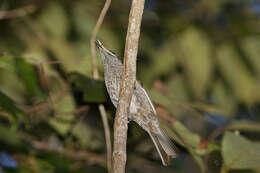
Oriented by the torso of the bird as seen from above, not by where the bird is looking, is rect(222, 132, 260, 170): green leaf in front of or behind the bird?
behind

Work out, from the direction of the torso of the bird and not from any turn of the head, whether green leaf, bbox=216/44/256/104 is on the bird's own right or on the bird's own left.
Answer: on the bird's own right

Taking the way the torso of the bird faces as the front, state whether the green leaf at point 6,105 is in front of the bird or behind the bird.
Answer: in front

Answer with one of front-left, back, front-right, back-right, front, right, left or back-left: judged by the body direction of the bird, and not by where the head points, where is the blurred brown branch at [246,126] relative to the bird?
back

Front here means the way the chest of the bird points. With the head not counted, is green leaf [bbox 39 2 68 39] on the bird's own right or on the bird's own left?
on the bird's own right

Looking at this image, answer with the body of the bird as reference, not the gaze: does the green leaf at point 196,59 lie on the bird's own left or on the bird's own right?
on the bird's own right

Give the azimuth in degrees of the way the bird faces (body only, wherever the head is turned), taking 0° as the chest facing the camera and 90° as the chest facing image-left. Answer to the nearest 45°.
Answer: approximately 90°
